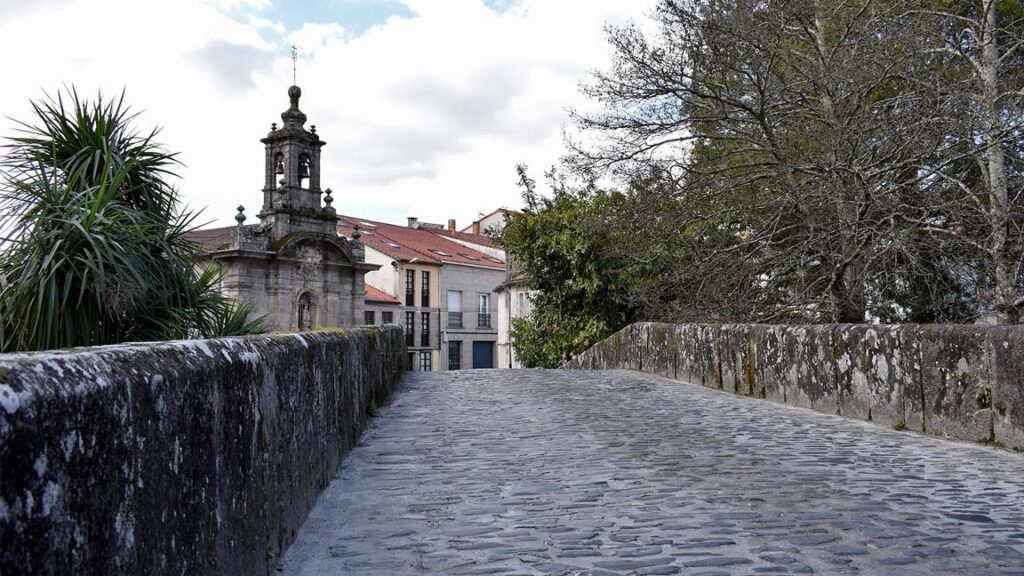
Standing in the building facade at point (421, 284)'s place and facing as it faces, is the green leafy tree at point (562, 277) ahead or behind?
ahead

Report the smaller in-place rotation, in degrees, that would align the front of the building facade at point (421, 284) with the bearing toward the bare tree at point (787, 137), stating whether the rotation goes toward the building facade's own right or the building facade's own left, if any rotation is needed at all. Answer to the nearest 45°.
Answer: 0° — it already faces it

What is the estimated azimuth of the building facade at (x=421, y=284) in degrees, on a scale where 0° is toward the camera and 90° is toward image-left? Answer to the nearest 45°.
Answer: approximately 0°

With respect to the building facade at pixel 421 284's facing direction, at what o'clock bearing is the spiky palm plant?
The spiky palm plant is roughly at 12 o'clock from the building facade.
